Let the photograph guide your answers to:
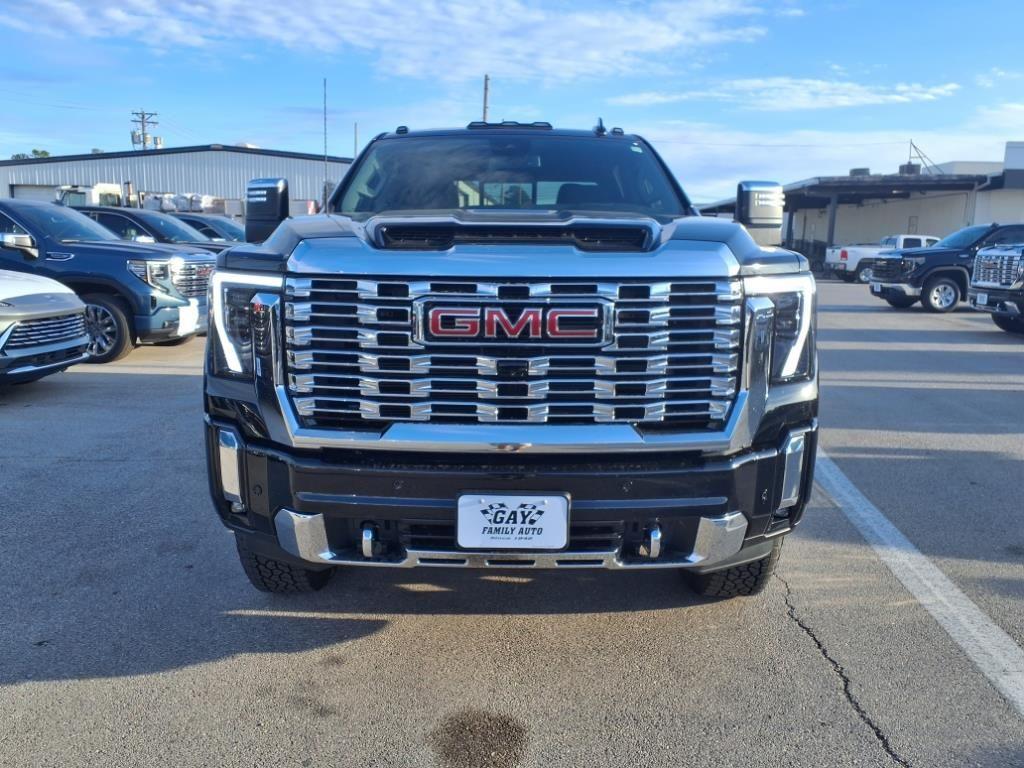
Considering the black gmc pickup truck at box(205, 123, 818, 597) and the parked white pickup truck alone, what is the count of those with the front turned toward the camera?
1

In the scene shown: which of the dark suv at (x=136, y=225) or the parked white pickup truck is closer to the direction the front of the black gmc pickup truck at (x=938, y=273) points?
the dark suv

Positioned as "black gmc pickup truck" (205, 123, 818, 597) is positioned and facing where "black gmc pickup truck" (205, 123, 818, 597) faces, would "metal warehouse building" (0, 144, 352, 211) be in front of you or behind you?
behind

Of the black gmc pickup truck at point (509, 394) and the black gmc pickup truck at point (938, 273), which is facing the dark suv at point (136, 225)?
the black gmc pickup truck at point (938, 273)

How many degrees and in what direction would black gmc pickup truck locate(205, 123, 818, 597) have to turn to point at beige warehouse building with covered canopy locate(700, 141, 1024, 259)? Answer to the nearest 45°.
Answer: approximately 135° to its left

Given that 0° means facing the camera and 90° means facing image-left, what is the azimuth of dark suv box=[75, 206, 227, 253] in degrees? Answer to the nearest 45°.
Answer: approximately 315°

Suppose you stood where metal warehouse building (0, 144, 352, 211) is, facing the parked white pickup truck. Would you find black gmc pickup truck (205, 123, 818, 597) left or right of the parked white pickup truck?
right

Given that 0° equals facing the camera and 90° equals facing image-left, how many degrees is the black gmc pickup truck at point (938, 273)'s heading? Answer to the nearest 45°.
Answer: approximately 45°

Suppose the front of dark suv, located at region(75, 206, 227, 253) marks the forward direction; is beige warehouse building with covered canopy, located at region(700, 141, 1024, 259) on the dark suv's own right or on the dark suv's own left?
on the dark suv's own left

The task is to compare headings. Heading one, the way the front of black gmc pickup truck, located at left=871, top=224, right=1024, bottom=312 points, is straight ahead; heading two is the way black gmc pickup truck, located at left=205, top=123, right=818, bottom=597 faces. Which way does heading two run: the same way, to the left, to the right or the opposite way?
to the left

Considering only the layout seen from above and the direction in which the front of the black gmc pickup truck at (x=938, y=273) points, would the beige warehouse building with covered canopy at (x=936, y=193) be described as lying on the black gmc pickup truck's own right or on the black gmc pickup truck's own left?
on the black gmc pickup truck's own right

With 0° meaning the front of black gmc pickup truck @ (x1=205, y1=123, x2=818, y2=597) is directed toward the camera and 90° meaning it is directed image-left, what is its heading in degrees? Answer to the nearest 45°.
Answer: approximately 0°

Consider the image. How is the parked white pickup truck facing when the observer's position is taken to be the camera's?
facing away from the viewer and to the right of the viewer

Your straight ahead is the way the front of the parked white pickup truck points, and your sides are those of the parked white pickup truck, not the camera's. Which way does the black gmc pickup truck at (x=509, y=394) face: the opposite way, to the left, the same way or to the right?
to the right
